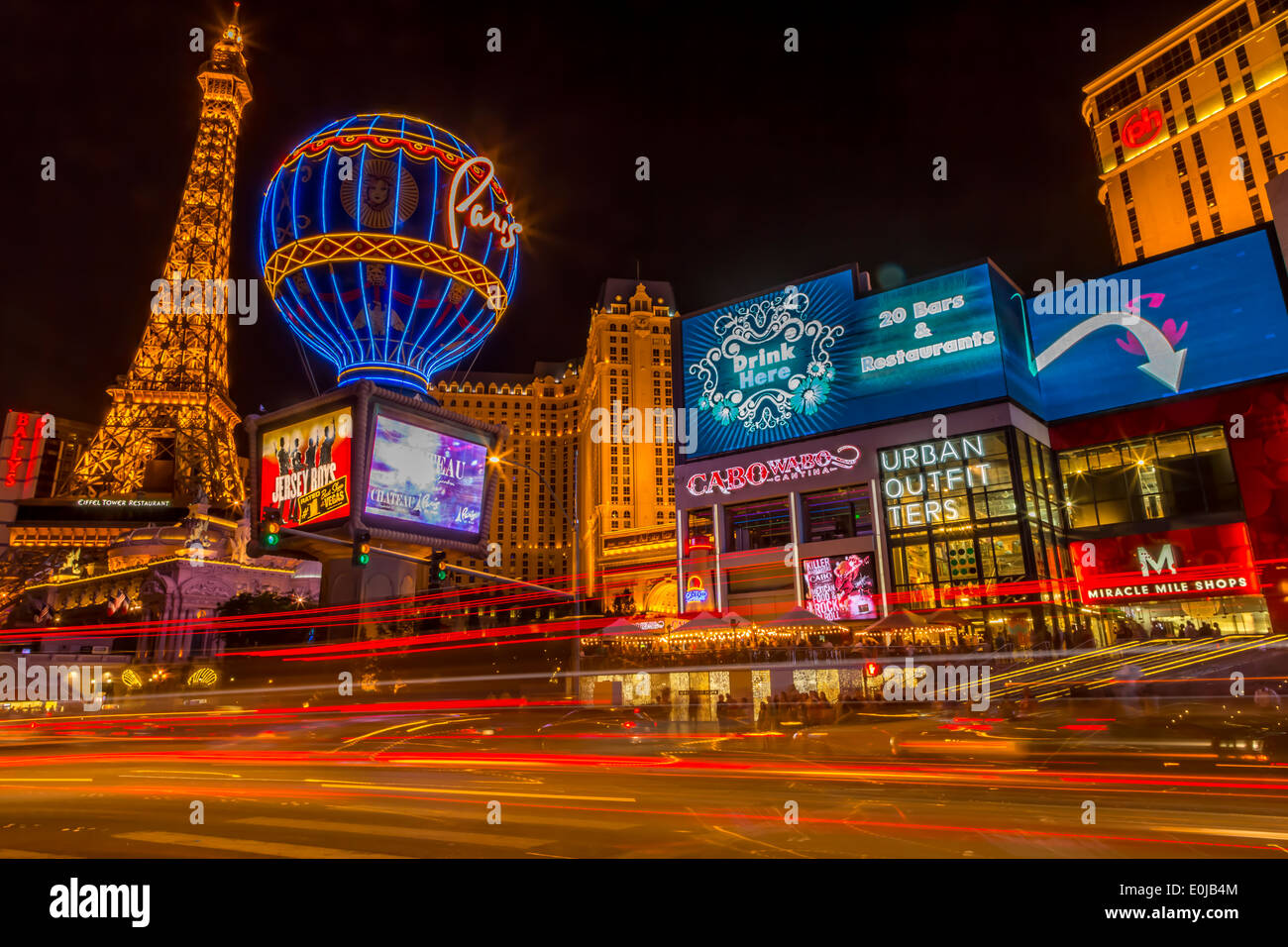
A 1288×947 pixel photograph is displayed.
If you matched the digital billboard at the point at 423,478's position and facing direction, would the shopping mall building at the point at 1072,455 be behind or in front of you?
in front

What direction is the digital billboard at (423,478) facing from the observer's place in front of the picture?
facing the viewer and to the right of the viewer

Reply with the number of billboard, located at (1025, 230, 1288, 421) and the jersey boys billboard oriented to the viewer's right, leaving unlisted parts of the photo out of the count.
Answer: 0

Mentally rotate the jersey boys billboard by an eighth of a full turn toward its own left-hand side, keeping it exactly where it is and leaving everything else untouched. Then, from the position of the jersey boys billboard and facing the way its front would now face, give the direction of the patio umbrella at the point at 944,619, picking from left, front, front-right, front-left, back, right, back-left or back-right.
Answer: front-left

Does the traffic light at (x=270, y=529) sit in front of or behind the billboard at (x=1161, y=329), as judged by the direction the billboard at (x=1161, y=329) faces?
in front

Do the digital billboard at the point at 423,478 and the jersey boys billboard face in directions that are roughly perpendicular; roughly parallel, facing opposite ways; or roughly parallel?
roughly perpendicular

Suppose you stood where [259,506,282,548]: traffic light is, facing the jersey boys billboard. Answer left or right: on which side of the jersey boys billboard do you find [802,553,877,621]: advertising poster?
right

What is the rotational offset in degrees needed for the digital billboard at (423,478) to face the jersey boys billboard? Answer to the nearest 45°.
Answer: approximately 135° to its right

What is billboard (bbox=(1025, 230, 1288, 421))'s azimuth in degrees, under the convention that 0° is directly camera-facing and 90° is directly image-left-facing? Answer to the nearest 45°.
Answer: approximately 45°

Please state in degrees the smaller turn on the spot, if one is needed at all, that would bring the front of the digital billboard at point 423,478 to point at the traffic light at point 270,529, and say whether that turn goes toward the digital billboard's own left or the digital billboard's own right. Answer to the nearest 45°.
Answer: approximately 45° to the digital billboard's own right

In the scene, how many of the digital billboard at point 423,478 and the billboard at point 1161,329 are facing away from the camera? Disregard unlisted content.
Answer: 0

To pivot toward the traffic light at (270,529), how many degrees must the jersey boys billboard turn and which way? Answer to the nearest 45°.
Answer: approximately 45° to its left

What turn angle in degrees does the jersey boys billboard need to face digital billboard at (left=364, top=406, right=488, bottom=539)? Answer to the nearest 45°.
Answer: approximately 135° to its left
